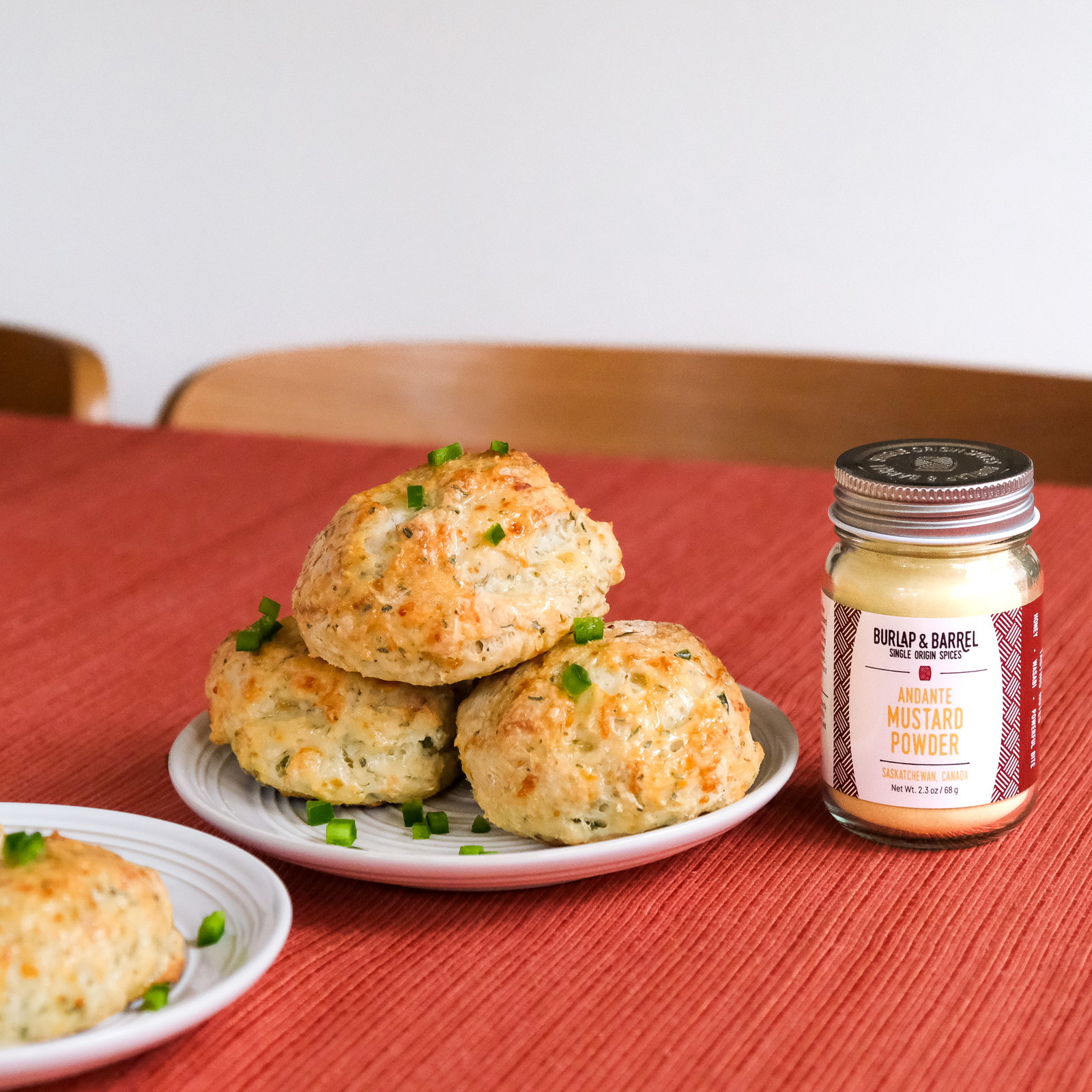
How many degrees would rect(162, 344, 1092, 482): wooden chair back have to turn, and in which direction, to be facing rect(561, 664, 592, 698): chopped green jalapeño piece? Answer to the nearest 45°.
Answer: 0° — it already faces it

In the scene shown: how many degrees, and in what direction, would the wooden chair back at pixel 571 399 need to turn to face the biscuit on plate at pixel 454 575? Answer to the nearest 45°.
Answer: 0° — it already faces it

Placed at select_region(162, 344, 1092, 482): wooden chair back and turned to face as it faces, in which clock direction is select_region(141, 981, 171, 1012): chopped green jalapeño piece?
The chopped green jalapeño piece is roughly at 12 o'clock from the wooden chair back.

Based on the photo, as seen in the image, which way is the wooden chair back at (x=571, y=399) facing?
toward the camera

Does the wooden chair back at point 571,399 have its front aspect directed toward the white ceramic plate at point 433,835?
yes

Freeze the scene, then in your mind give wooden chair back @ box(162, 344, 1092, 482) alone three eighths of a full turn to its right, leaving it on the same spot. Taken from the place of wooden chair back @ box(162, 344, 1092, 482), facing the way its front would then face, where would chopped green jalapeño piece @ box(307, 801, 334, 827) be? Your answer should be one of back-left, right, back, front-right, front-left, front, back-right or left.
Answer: back-left

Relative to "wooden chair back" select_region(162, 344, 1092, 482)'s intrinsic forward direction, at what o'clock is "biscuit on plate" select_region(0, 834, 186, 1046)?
The biscuit on plate is roughly at 12 o'clock from the wooden chair back.

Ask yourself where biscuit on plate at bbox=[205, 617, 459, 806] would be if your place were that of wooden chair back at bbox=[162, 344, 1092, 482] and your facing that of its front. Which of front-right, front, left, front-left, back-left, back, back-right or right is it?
front

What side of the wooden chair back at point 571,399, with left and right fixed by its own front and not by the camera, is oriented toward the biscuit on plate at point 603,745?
front

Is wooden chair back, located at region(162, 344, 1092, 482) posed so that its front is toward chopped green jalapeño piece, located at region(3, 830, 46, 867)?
yes

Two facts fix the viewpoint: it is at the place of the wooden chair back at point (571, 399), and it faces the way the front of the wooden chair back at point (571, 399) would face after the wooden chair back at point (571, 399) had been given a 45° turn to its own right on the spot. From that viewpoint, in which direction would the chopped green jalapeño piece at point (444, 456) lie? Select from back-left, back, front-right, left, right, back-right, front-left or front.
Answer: front-left

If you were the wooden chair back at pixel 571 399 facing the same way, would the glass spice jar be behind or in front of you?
in front

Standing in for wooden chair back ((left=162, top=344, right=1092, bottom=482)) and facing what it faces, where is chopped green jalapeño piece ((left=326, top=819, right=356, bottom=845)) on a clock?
The chopped green jalapeño piece is roughly at 12 o'clock from the wooden chair back.

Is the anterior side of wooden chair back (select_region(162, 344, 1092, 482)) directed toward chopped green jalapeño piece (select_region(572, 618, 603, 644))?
yes

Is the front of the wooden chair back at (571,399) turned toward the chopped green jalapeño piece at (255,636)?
yes
